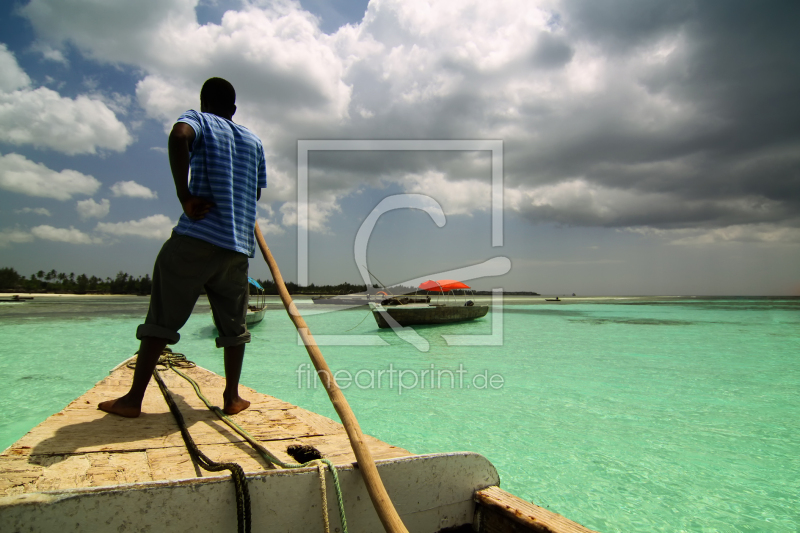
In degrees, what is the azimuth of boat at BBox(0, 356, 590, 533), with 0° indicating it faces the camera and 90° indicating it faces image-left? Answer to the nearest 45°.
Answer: approximately 180°

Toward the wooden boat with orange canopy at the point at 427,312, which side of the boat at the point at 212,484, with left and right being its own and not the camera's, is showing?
front
